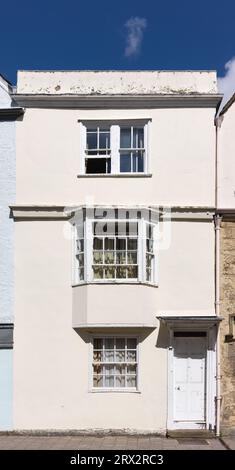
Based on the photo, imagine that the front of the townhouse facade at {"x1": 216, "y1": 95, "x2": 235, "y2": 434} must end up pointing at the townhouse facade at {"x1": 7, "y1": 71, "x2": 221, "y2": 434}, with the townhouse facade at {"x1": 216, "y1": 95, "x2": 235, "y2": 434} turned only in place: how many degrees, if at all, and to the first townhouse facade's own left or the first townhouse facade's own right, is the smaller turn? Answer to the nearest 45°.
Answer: approximately 90° to the first townhouse facade's own right

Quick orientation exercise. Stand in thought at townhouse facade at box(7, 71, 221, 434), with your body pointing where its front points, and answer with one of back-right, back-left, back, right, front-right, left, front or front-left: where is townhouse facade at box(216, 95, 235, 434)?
left

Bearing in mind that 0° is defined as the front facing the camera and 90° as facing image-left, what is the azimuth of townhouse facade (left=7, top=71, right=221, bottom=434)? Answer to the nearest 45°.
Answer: approximately 0°

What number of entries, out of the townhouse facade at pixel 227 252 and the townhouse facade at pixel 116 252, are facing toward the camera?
2

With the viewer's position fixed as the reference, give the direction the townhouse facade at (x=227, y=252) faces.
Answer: facing the viewer
